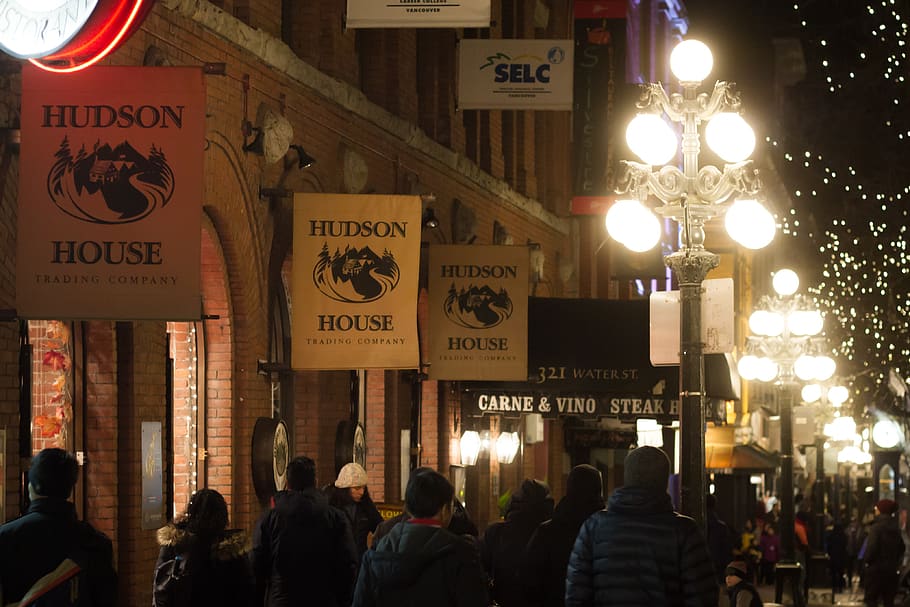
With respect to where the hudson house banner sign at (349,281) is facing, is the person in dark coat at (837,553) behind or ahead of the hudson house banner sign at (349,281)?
behind

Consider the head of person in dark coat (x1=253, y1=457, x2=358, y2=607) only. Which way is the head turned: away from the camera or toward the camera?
away from the camera

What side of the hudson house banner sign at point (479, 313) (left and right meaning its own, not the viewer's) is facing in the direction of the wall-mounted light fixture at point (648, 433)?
back

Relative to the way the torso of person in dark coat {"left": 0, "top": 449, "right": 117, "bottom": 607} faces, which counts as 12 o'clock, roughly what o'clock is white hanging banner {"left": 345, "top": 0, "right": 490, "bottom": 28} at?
The white hanging banner is roughly at 1 o'clock from the person in dark coat.

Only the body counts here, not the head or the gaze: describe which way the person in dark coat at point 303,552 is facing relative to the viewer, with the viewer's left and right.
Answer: facing away from the viewer

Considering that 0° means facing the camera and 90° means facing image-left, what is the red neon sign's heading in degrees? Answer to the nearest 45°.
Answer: approximately 0°

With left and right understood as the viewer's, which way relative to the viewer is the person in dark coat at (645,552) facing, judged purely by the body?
facing away from the viewer

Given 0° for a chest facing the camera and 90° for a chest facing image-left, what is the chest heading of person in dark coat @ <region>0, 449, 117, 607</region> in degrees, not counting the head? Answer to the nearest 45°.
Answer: approximately 180°

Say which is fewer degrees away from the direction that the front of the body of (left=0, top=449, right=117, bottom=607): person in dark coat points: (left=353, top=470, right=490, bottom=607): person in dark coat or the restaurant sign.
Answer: the restaurant sign

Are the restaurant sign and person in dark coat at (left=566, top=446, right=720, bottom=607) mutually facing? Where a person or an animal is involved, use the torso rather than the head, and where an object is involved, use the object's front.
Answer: yes

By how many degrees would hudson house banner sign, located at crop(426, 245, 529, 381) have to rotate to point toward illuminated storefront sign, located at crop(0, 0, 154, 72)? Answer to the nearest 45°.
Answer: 0° — it already faces it
